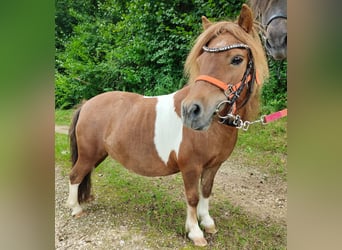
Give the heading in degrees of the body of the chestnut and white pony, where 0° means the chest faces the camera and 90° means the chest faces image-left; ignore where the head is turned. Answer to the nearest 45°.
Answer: approximately 315°
